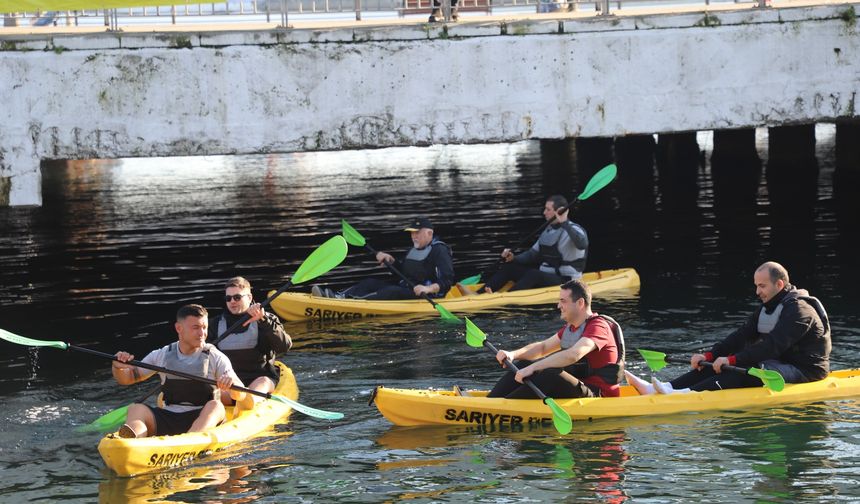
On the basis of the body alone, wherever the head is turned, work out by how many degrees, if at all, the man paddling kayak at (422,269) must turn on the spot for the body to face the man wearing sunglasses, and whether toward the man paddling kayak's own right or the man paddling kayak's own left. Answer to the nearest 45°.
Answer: approximately 90° to the man paddling kayak's own left

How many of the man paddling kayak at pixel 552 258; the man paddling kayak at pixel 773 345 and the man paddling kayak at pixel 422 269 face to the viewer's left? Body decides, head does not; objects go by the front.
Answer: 3

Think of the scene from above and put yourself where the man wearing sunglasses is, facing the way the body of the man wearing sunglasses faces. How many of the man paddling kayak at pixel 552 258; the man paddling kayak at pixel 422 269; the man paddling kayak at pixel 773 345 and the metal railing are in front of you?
0

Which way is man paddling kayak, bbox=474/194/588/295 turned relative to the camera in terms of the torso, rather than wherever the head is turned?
to the viewer's left

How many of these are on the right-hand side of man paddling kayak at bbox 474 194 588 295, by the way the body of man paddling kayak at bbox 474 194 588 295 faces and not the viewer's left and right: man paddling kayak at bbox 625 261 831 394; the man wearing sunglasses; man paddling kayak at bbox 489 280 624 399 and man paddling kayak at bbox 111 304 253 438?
0

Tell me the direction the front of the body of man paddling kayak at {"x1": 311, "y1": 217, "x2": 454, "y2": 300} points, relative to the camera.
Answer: to the viewer's left

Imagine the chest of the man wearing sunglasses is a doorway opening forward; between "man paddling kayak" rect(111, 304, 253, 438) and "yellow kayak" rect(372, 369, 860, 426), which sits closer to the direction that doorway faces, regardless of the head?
the man paddling kayak

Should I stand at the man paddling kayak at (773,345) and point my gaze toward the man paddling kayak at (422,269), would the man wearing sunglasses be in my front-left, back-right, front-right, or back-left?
front-left

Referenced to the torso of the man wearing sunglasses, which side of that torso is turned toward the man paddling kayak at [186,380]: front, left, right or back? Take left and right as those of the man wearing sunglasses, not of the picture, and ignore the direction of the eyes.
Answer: front

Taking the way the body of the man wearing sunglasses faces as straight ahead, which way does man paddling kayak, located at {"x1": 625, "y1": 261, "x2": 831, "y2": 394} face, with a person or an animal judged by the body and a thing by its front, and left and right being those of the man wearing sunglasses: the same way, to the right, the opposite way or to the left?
to the right

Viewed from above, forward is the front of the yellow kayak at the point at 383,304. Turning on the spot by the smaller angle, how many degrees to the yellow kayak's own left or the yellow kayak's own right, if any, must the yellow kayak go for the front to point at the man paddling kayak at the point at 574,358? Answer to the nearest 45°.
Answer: approximately 90° to the yellow kayak's own left

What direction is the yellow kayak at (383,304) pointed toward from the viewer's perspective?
to the viewer's left

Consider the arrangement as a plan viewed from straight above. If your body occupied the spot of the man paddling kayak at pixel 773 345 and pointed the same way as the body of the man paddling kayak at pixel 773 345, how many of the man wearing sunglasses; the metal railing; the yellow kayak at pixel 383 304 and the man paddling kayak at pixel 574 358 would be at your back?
0

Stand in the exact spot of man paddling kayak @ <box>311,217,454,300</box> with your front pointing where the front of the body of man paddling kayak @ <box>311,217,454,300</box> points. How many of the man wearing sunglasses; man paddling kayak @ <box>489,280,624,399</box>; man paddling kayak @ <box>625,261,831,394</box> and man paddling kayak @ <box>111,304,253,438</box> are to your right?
0

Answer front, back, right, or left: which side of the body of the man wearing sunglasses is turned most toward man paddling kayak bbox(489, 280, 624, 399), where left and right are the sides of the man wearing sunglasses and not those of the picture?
left

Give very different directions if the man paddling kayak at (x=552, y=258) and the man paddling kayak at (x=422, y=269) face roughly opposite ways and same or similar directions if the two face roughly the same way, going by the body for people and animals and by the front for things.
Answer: same or similar directions

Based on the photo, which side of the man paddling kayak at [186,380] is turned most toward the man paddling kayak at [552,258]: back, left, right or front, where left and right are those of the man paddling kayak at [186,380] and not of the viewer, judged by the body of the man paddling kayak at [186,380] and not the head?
back

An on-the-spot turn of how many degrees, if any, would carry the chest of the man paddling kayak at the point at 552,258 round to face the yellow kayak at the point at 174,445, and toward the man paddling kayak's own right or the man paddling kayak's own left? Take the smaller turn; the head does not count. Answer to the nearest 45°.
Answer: approximately 45° to the man paddling kayak's own left

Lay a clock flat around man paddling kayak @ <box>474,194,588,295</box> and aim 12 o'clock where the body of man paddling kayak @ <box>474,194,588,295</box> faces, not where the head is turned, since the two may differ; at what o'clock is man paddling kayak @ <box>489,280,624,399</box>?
man paddling kayak @ <box>489,280,624,399</box> is roughly at 9 o'clock from man paddling kayak @ <box>474,194,588,295</box>.

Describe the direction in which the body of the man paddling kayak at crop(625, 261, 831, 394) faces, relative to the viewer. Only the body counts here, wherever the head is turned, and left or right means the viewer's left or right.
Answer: facing to the left of the viewer

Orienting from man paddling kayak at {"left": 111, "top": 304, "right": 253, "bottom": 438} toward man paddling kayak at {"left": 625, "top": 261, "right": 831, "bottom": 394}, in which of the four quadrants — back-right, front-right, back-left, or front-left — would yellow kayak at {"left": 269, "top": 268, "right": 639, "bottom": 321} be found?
front-left
